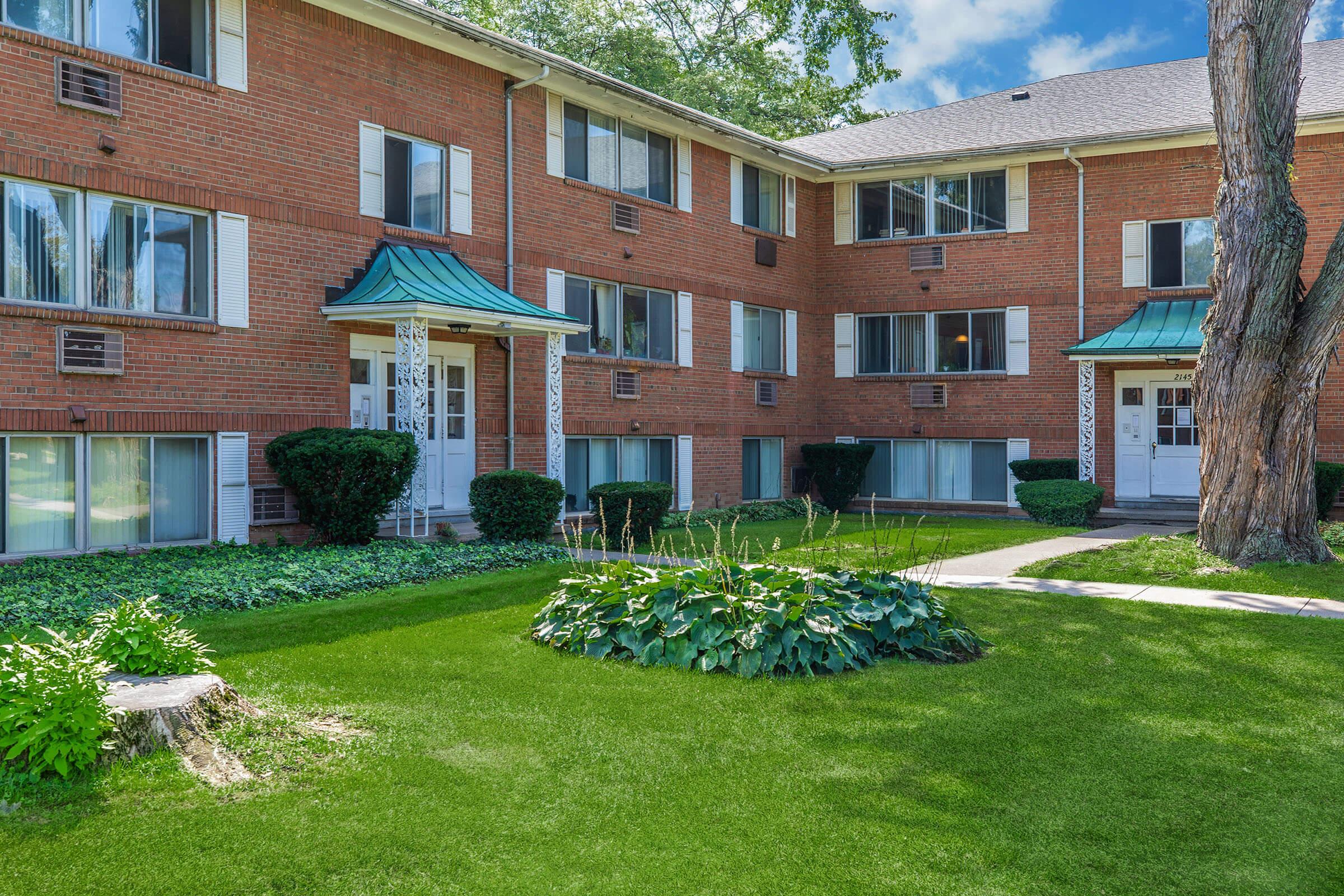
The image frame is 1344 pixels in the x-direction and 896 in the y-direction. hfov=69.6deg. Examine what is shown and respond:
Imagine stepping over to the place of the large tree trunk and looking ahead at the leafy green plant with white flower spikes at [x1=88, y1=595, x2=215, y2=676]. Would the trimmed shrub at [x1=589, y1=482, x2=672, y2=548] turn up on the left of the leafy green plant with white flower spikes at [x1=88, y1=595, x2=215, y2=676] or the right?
right

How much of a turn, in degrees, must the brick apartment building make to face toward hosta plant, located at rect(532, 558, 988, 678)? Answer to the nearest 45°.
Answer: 0° — it already faces it

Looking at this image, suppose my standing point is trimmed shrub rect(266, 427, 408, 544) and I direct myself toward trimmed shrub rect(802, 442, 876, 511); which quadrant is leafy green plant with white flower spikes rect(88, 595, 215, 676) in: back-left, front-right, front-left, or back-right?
back-right

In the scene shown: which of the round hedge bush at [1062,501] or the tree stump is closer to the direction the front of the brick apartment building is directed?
the tree stump

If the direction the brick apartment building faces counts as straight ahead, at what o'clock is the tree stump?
The tree stump is roughly at 12 o'clock from the brick apartment building.

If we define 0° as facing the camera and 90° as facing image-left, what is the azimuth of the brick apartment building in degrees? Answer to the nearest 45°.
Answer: approximately 0°

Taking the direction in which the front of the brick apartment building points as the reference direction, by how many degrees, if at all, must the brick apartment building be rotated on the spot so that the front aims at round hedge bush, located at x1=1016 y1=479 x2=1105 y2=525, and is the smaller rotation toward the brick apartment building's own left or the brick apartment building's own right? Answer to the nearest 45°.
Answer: approximately 90° to the brick apartment building's own left
